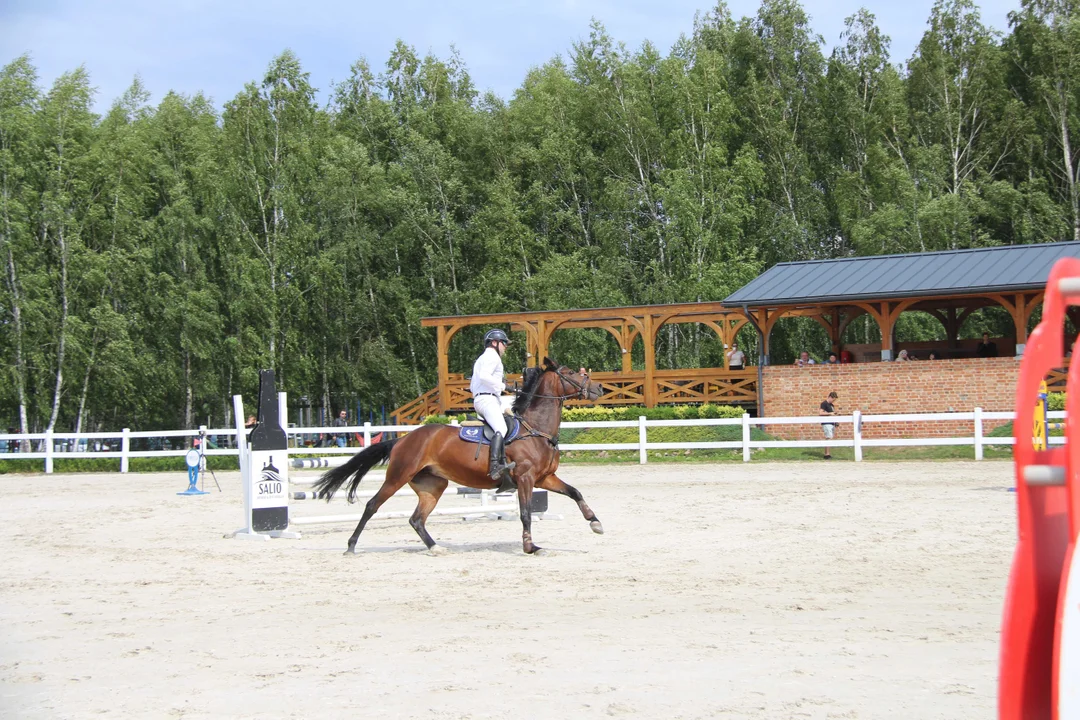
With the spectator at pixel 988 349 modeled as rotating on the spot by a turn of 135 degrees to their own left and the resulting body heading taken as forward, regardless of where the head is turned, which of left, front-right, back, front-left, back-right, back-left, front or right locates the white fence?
back

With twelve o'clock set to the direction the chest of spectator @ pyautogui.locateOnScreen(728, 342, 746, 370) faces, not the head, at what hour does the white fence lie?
The white fence is roughly at 12 o'clock from the spectator.

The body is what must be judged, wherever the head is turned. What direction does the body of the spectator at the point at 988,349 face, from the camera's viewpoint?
toward the camera

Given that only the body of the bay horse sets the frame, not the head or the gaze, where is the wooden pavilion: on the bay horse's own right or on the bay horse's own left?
on the bay horse's own left

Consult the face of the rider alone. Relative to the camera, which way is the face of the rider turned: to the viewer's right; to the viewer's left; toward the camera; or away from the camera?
to the viewer's right

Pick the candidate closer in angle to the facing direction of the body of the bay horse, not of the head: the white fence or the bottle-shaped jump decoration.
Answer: the white fence

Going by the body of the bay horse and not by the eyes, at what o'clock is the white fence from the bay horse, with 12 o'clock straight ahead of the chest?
The white fence is roughly at 10 o'clock from the bay horse.

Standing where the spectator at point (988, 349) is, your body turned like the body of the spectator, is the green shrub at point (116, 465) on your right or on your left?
on your right

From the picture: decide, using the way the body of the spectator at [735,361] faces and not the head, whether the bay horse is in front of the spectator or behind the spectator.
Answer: in front

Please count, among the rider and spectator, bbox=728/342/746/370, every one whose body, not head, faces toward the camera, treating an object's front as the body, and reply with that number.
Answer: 1

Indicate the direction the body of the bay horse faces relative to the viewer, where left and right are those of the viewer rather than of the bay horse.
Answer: facing to the right of the viewer

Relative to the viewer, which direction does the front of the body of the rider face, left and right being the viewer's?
facing to the right of the viewer

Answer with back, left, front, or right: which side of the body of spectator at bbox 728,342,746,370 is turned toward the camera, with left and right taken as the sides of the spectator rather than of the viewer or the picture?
front

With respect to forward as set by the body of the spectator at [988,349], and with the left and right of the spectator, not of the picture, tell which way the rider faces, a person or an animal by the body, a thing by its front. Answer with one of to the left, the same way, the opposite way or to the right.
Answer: to the left

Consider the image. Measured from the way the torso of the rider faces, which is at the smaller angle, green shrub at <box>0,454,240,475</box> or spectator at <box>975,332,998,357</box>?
the spectator
